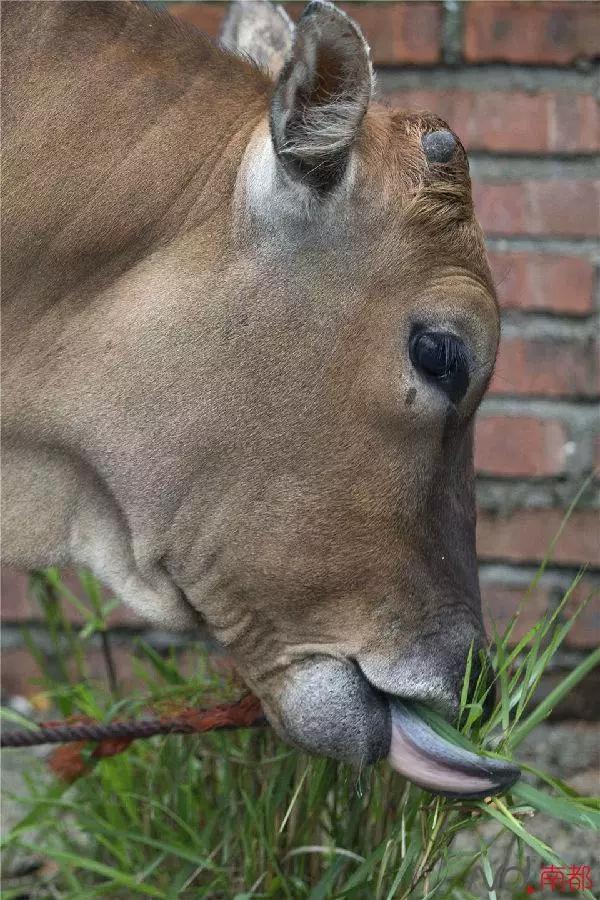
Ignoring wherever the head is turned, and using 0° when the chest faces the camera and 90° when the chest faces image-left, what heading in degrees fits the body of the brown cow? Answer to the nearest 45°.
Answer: approximately 270°
